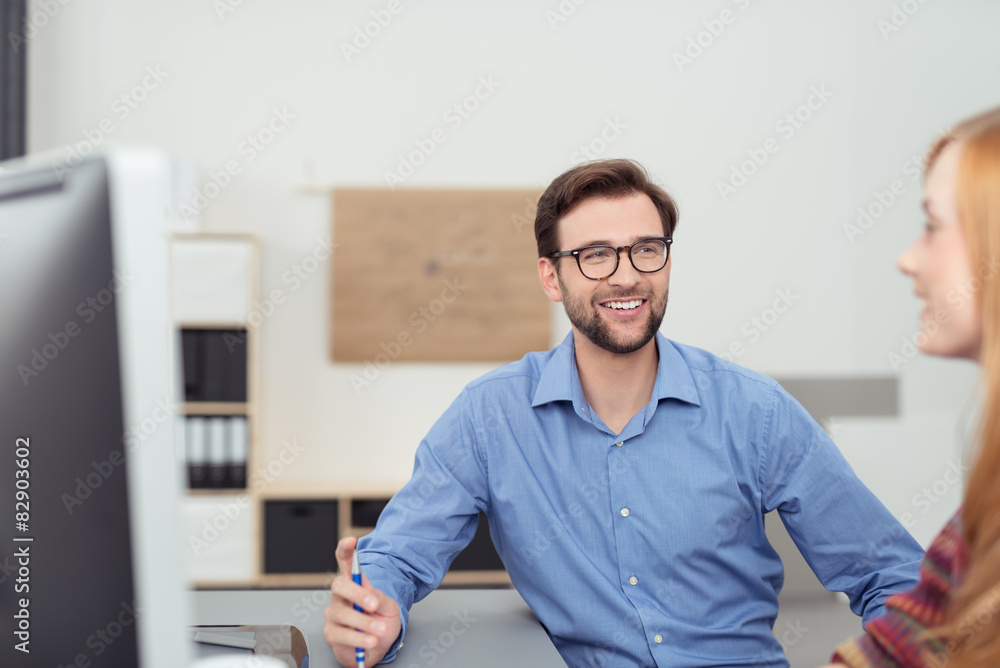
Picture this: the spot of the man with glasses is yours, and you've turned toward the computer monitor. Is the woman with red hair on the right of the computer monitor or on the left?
left

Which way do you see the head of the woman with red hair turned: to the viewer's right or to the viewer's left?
to the viewer's left

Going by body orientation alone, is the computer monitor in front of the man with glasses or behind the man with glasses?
in front

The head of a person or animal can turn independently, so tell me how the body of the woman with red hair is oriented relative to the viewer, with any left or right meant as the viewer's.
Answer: facing to the left of the viewer

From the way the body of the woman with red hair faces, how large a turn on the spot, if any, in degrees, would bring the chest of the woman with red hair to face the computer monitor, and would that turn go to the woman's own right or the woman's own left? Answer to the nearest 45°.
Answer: approximately 45° to the woman's own left

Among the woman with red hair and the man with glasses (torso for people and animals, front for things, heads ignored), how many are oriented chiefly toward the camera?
1

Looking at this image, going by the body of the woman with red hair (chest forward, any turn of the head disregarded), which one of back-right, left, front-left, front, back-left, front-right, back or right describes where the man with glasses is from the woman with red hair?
front-right

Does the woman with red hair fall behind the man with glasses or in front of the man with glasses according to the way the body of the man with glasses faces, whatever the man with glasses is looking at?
in front

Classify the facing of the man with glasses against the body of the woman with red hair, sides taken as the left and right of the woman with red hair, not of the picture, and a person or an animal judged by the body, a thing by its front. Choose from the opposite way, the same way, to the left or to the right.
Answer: to the left

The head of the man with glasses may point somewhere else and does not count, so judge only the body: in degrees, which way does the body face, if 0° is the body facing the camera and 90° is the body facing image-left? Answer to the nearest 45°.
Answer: approximately 0°

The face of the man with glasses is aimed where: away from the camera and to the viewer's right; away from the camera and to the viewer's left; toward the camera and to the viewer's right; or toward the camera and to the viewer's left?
toward the camera and to the viewer's right
